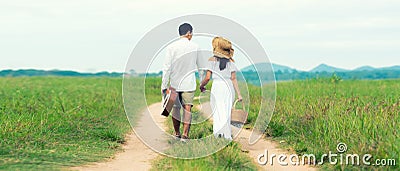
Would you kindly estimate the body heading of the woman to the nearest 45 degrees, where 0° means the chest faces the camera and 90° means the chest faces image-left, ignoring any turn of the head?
approximately 180°

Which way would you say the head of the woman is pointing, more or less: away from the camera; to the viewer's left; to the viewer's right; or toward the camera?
away from the camera

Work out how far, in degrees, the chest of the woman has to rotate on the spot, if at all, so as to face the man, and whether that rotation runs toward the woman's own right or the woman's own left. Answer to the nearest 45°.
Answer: approximately 90° to the woman's own left
